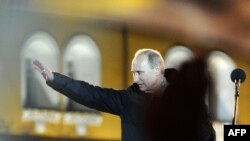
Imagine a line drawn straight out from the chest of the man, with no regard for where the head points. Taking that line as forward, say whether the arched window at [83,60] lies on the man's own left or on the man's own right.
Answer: on the man's own right

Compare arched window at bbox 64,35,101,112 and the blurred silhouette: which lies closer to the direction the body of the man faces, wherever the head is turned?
the blurred silhouette

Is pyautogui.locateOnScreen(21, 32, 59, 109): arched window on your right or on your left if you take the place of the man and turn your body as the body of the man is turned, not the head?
on your right

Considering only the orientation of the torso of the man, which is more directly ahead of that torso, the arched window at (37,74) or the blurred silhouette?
the blurred silhouette

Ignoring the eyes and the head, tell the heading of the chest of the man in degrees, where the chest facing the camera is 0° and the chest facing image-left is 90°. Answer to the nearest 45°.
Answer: approximately 45°

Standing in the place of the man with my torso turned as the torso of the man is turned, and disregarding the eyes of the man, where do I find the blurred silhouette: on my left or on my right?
on my left
